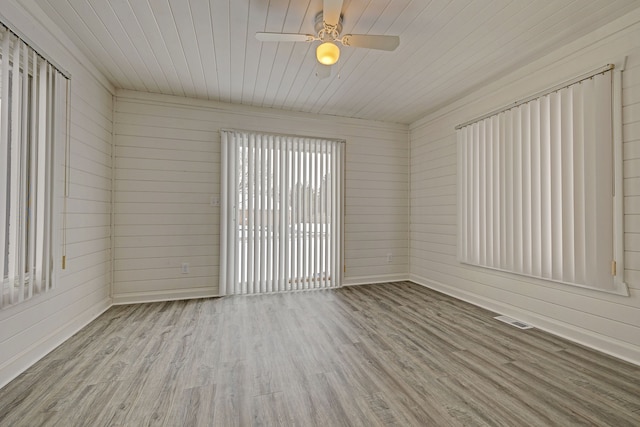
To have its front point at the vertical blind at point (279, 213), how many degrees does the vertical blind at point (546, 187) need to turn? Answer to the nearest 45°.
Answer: approximately 45° to its right

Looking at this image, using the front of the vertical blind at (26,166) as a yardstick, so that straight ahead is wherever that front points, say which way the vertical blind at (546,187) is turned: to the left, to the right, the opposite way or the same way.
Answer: the opposite way

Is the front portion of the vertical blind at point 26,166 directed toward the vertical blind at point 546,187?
yes

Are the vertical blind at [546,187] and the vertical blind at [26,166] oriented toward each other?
yes

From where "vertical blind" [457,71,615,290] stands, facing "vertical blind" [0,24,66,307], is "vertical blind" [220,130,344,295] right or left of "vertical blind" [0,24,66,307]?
right

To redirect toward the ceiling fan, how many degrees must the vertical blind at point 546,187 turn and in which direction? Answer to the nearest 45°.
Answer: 0° — it already faces it

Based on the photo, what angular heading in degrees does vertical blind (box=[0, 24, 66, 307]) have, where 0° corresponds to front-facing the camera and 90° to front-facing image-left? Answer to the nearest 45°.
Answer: approximately 315°

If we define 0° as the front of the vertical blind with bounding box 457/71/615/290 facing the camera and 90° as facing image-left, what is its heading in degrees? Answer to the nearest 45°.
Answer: approximately 45°

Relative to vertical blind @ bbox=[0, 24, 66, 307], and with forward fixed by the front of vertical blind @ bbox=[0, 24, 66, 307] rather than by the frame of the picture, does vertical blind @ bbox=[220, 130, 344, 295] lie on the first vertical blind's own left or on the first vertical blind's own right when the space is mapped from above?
on the first vertical blind's own left
